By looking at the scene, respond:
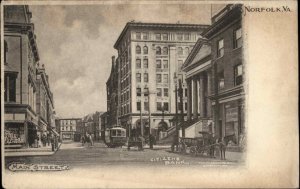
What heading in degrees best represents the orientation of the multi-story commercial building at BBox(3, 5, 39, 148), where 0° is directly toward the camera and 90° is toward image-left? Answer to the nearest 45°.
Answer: approximately 270°

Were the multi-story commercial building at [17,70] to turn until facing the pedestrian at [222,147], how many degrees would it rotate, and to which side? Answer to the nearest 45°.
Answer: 0° — it already faces them
